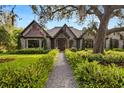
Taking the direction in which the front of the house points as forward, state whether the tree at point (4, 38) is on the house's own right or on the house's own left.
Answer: on the house's own right

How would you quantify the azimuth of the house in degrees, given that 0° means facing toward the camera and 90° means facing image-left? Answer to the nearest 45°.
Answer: approximately 0°
